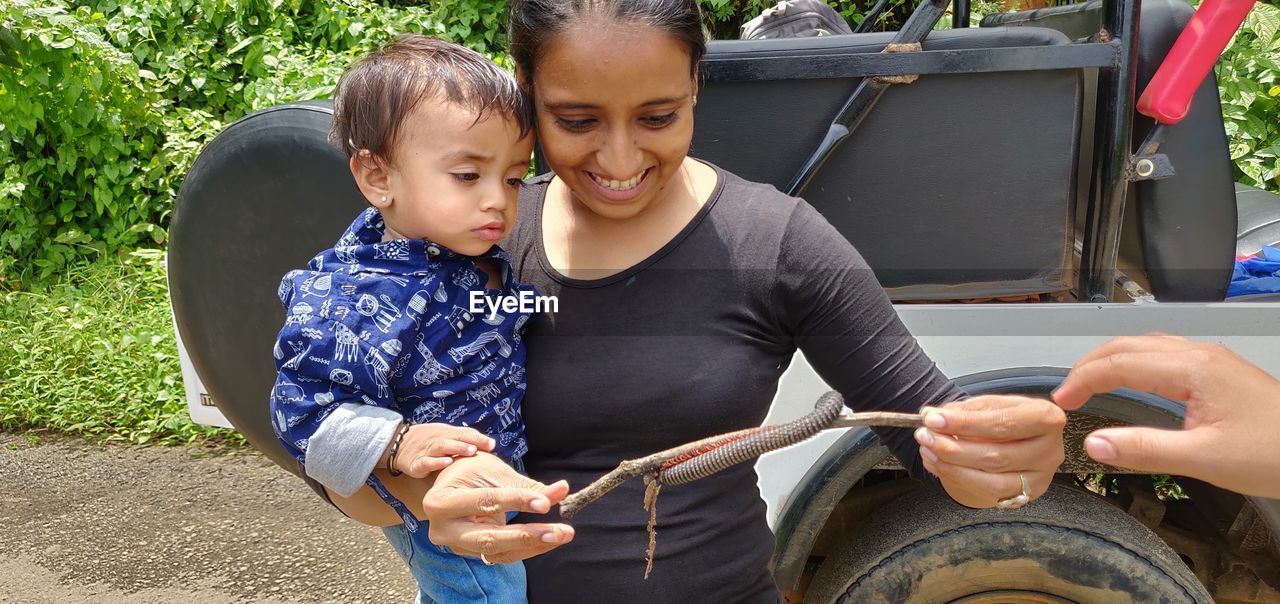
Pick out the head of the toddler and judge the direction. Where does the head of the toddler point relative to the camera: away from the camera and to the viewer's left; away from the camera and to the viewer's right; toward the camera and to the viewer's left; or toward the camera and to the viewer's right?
toward the camera and to the viewer's right

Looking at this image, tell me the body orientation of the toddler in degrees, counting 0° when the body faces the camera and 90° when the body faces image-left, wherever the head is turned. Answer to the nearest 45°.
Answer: approximately 315°

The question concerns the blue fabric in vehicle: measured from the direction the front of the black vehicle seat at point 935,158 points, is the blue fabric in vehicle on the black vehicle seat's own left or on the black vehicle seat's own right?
on the black vehicle seat's own right

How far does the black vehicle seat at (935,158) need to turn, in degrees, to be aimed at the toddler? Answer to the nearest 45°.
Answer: approximately 135° to its left

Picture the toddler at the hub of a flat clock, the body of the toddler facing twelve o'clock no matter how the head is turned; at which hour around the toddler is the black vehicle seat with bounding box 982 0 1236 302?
The black vehicle seat is roughly at 10 o'clock from the toddler.

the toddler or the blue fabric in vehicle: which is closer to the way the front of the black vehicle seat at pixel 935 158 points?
the blue fabric in vehicle

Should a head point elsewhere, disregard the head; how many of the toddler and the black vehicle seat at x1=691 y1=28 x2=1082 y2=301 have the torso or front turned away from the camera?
1

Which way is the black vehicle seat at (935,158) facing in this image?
away from the camera

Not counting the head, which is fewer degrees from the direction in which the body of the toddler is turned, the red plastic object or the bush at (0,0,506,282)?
the red plastic object

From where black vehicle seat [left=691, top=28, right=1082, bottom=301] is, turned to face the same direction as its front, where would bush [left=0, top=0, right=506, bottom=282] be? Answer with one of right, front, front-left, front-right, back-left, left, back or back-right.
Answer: front-left

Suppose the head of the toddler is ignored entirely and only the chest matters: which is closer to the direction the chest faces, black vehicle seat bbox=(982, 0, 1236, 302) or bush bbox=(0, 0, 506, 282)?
the black vehicle seat

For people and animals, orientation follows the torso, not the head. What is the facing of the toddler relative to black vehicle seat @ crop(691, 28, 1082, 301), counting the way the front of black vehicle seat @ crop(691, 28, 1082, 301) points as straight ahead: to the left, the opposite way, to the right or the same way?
to the right

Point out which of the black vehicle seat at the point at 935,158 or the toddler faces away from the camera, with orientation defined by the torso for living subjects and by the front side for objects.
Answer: the black vehicle seat

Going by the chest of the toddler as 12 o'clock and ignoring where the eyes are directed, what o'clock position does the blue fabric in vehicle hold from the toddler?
The blue fabric in vehicle is roughly at 10 o'clock from the toddler.
